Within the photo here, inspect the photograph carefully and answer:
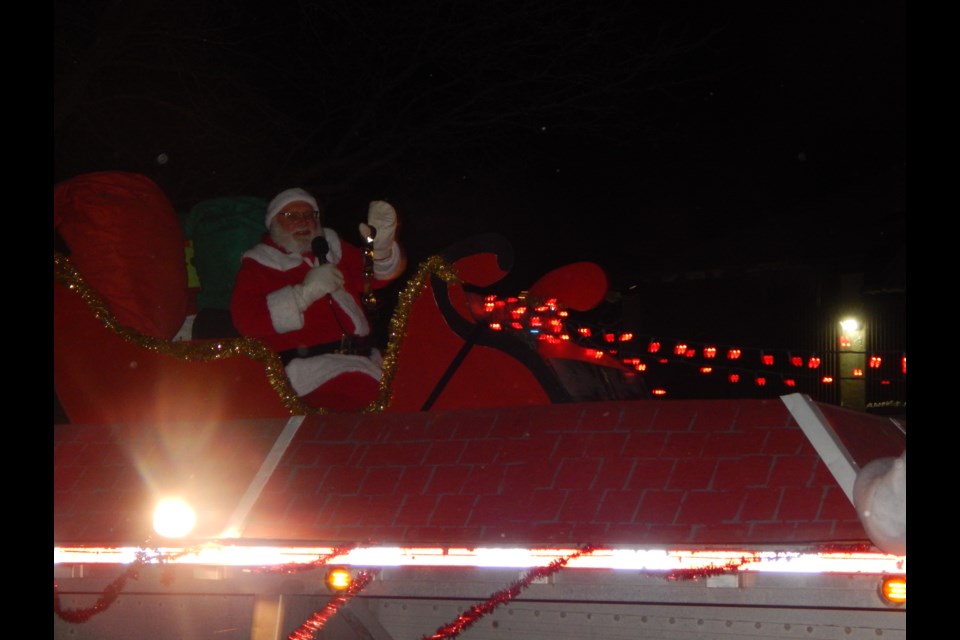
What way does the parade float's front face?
to the viewer's right
